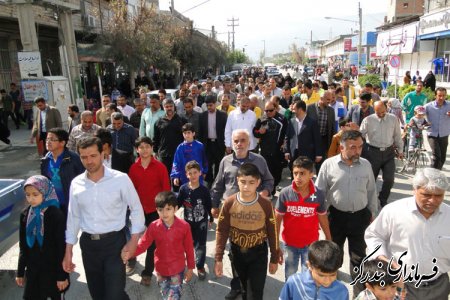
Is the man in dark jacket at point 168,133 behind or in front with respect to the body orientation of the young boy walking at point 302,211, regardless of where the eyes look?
behind

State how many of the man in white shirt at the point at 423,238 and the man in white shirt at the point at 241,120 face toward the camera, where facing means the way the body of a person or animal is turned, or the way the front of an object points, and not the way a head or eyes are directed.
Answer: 2

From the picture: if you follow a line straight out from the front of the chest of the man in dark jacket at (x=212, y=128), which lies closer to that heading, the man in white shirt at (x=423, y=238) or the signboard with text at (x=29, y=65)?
the man in white shirt

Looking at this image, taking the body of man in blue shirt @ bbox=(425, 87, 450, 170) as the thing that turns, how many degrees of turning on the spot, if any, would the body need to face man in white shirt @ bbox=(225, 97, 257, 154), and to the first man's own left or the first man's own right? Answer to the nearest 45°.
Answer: approximately 45° to the first man's own right

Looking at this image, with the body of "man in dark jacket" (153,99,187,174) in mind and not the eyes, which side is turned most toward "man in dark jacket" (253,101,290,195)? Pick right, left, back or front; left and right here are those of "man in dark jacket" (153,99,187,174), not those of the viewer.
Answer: left

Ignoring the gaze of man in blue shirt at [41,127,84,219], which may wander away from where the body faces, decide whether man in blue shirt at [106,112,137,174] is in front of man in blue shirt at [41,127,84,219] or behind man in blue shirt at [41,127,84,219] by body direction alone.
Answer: behind

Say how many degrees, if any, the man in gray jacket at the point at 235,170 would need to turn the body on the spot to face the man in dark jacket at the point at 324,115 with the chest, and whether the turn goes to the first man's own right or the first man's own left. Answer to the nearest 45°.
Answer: approximately 135° to the first man's own left

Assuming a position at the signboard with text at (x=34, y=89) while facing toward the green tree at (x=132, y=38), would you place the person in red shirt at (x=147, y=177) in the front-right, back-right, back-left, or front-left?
back-right

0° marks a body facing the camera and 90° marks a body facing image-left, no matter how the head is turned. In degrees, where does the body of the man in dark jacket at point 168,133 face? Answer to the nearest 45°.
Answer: approximately 0°

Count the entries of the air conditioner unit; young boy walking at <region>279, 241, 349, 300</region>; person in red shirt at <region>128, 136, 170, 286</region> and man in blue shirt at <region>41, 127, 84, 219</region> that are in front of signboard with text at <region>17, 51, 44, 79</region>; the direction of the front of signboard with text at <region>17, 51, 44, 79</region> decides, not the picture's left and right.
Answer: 3

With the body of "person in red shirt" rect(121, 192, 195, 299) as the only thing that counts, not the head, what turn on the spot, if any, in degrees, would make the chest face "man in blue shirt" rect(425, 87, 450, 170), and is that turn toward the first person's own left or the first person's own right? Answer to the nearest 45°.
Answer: approximately 135° to the first person's own left

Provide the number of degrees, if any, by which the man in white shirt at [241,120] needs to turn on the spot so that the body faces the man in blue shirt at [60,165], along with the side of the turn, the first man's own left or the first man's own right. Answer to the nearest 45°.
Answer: approximately 45° to the first man's own right

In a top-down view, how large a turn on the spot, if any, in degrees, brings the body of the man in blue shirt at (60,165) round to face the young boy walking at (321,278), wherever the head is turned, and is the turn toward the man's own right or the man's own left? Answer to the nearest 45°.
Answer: approximately 90° to the man's own left
